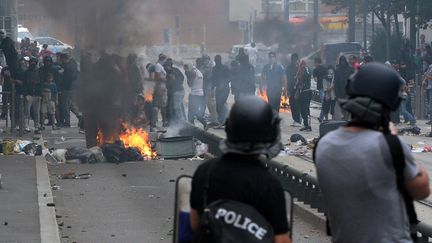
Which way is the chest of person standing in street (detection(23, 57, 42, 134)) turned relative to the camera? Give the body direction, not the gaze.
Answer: toward the camera

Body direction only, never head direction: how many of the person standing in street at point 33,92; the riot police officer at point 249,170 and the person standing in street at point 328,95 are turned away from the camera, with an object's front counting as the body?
1

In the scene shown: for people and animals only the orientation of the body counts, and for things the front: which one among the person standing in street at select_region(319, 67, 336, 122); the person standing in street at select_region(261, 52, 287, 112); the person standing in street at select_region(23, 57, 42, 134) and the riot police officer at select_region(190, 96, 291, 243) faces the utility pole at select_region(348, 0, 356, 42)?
the riot police officer

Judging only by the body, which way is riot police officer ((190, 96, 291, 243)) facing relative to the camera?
away from the camera

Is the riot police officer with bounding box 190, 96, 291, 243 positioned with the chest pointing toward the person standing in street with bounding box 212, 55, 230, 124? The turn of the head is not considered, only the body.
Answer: yes

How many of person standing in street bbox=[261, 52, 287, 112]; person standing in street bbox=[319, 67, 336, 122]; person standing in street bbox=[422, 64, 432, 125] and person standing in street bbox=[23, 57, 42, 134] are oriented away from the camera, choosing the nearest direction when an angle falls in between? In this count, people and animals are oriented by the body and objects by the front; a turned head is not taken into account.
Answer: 0

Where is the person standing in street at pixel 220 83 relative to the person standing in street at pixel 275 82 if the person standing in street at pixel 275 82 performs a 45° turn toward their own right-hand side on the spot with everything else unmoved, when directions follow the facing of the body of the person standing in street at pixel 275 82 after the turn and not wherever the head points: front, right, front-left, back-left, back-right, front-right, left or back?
front-right

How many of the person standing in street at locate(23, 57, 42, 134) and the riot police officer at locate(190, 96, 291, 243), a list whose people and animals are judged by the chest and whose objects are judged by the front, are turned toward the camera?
1

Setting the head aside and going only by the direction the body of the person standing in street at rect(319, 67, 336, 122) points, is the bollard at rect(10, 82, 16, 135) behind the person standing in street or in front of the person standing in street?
in front

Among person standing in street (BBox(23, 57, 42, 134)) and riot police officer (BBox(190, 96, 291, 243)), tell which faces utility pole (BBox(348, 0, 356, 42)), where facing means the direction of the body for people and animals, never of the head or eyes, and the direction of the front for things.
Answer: the riot police officer

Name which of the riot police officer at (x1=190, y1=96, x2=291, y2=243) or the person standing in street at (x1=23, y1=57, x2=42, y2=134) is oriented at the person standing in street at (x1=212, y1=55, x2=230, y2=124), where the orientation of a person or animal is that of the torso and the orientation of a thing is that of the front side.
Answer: the riot police officer

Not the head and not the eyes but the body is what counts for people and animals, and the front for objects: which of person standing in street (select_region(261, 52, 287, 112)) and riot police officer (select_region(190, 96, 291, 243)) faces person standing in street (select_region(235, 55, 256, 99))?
the riot police officer

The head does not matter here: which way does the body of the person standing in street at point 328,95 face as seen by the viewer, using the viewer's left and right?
facing the viewer and to the left of the viewer

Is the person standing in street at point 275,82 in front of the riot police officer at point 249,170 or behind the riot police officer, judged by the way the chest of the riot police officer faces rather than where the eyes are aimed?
in front

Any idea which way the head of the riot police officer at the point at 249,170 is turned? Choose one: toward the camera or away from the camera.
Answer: away from the camera
